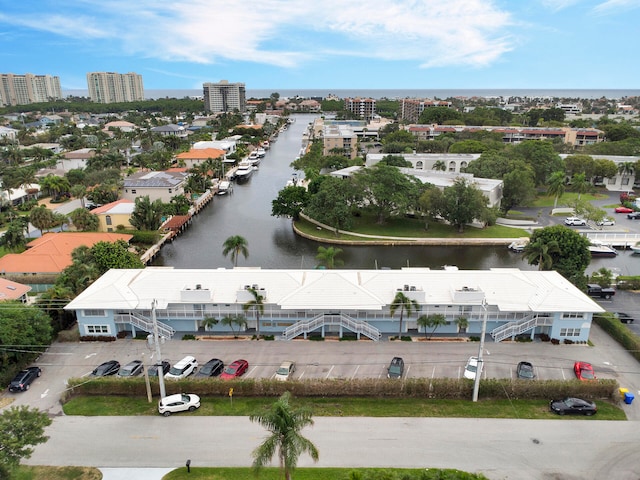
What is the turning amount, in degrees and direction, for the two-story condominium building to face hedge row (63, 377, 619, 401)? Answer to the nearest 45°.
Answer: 0° — it already faces it

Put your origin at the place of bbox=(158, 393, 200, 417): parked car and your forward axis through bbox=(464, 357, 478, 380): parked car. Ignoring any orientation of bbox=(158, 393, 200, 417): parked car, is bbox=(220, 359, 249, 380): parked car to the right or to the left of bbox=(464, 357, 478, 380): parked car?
left

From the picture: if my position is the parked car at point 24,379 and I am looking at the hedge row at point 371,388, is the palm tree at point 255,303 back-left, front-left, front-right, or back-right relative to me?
front-left

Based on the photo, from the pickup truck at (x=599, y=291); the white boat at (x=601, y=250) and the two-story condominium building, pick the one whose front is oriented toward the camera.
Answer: the two-story condominium building

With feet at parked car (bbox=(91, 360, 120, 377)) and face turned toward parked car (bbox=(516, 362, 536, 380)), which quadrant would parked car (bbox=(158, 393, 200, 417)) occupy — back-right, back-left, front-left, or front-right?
front-right

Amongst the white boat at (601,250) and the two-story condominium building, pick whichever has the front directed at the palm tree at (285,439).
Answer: the two-story condominium building

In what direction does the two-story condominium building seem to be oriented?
toward the camera

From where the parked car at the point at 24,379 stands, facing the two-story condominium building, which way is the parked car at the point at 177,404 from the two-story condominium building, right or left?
right

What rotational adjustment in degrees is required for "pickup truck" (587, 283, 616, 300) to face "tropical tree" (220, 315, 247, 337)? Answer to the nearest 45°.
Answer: approximately 45° to its left
